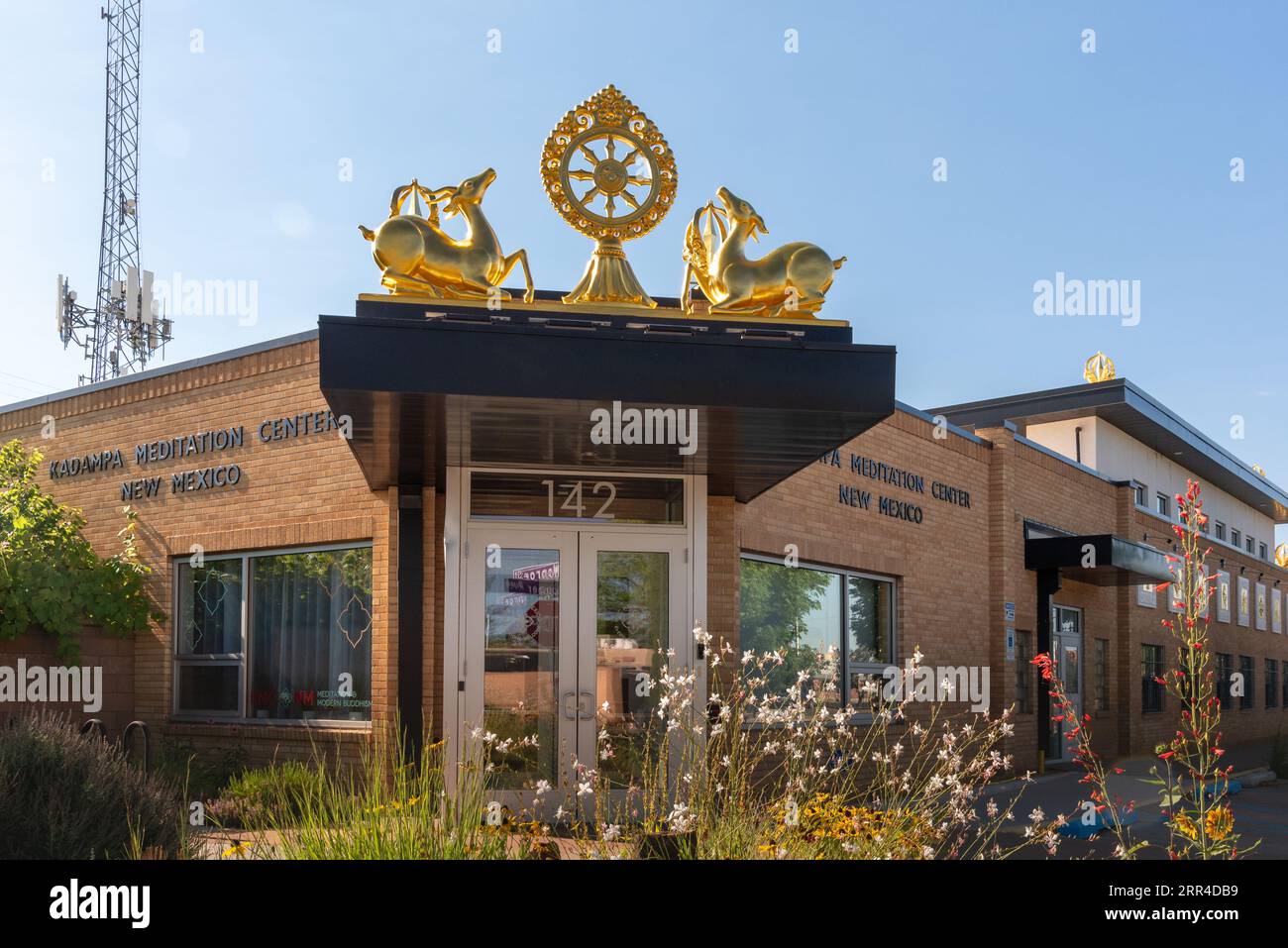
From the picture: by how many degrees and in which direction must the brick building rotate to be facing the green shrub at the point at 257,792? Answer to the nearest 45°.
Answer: approximately 45° to its right

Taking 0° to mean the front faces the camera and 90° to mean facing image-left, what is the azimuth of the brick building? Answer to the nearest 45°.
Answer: approximately 0°

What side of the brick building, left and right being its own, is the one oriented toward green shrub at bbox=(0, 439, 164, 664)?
right
